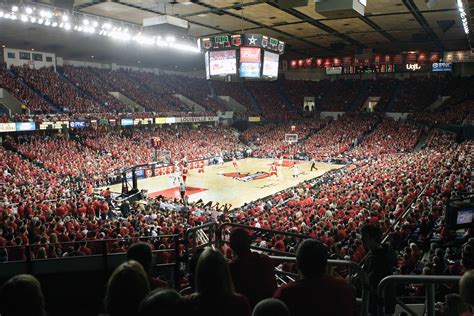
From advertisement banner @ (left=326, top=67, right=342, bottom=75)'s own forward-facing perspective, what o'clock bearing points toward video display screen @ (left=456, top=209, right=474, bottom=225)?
The video display screen is roughly at 12 o'clock from the advertisement banner.

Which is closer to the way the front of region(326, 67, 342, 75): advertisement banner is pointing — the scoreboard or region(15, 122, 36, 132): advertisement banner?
the scoreboard

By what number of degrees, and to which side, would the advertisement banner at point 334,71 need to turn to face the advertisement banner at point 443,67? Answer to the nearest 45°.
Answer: approximately 90° to its left

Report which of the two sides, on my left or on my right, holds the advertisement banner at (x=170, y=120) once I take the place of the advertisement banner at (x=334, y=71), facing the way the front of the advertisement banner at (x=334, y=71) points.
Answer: on my right

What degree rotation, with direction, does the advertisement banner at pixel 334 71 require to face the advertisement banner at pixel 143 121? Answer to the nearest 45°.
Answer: approximately 45° to its right

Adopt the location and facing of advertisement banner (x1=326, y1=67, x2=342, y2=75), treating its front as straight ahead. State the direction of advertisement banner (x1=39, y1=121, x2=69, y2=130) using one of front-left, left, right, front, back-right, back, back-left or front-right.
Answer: front-right

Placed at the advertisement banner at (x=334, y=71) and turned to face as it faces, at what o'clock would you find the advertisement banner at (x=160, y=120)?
the advertisement banner at (x=160, y=120) is roughly at 2 o'clock from the advertisement banner at (x=334, y=71).

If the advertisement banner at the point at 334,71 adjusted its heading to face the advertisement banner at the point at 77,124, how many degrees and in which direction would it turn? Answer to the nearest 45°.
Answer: approximately 45° to its right

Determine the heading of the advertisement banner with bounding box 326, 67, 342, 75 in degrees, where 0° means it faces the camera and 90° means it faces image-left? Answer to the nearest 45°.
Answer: approximately 0°

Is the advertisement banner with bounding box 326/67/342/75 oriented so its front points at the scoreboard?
yes

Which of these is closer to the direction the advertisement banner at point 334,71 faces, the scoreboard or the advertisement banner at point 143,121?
the scoreboard

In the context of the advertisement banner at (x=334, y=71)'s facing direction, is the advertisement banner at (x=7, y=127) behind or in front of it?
in front

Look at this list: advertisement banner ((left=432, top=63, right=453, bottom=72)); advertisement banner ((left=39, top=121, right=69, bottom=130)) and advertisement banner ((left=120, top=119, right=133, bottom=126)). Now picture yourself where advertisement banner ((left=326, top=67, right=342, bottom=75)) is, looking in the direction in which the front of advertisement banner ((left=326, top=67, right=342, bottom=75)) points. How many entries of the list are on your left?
1
